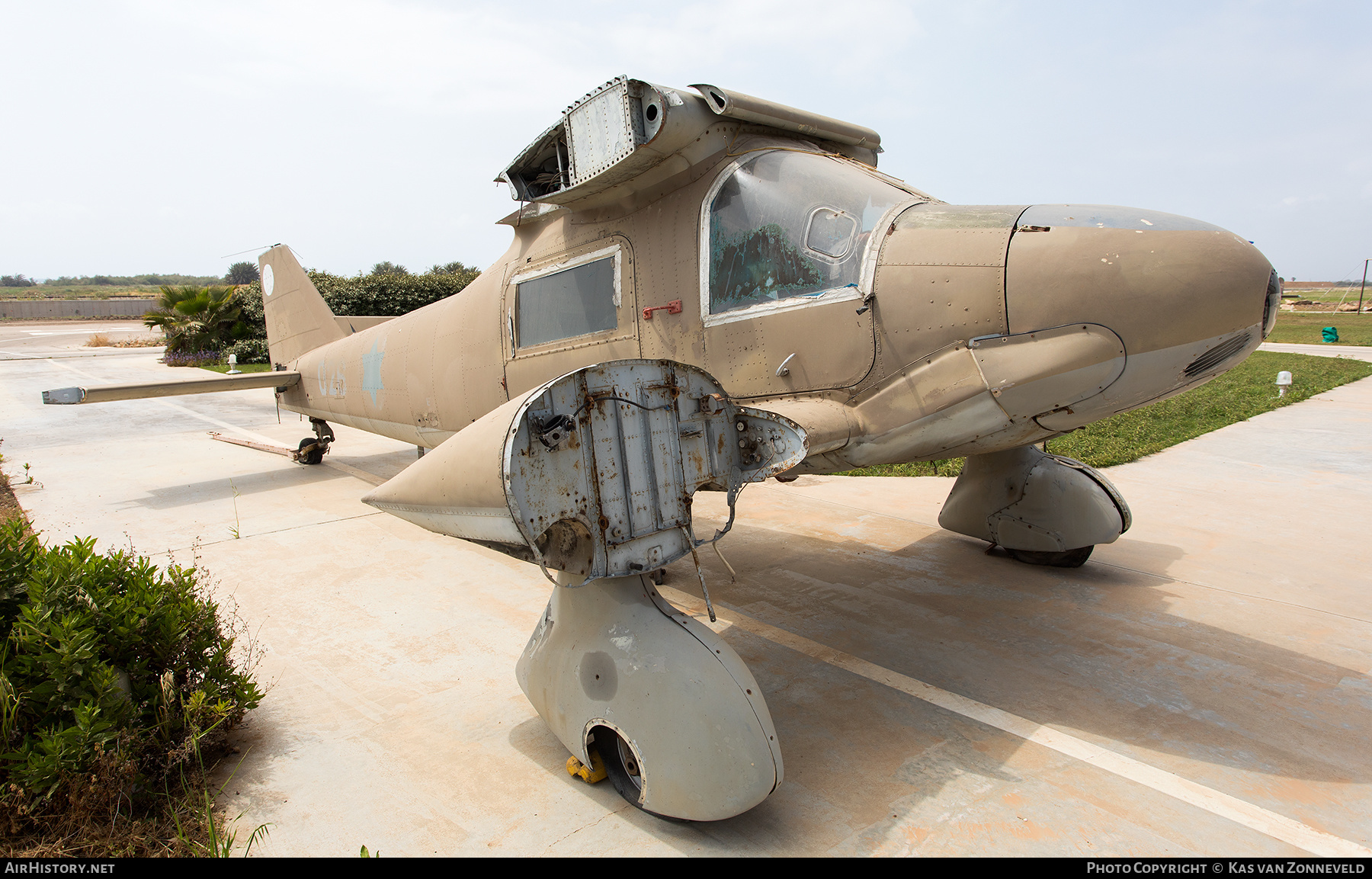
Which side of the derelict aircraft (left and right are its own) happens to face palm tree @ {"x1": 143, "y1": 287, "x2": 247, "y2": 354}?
back

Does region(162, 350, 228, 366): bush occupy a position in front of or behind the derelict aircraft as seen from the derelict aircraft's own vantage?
behind

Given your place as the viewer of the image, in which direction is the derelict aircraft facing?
facing the viewer and to the right of the viewer

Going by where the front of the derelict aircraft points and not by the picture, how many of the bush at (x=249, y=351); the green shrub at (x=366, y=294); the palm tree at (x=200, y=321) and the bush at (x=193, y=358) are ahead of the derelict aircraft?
0

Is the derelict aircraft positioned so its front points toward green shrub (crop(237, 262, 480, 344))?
no

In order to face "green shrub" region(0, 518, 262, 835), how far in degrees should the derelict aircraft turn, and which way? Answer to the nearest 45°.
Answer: approximately 135° to its right

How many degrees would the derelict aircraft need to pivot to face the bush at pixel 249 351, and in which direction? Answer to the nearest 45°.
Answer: approximately 180°

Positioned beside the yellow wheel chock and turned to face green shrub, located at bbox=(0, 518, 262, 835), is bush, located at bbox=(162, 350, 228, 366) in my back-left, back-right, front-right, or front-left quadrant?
front-right
